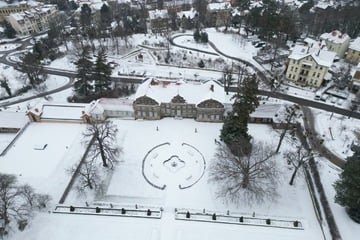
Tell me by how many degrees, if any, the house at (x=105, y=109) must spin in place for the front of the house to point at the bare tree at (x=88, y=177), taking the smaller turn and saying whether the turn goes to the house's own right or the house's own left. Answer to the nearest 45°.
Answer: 0° — it already faces it

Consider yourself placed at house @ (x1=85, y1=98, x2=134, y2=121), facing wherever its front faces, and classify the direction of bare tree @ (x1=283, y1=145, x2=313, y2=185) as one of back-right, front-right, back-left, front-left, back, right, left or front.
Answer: front-left

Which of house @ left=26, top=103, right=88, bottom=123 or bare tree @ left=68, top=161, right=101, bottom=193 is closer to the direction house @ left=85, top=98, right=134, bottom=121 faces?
the bare tree

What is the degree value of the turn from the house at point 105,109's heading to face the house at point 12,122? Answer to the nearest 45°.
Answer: approximately 90° to its right

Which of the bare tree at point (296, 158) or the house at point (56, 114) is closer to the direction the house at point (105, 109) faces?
the bare tree

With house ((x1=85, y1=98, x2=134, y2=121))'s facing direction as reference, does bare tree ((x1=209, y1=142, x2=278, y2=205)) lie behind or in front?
in front

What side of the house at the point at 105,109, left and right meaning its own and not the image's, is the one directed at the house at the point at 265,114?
left

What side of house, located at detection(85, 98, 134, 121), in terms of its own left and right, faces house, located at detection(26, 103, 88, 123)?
right

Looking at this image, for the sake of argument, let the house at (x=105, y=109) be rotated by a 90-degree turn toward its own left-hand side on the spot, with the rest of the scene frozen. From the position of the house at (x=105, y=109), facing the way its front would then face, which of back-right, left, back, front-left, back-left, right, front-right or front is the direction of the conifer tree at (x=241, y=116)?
front-right

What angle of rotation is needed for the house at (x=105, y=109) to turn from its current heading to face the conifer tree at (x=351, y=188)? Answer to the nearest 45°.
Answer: approximately 45° to its left

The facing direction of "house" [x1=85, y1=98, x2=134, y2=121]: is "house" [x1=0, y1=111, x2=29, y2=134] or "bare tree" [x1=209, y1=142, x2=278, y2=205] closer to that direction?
the bare tree

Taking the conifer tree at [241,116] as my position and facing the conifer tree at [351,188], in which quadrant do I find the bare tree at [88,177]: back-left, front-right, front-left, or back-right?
back-right

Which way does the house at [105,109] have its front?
toward the camera

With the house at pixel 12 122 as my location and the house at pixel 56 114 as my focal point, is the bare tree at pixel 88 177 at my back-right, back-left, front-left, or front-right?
front-right

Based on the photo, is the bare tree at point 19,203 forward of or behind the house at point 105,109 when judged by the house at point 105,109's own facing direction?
forward
